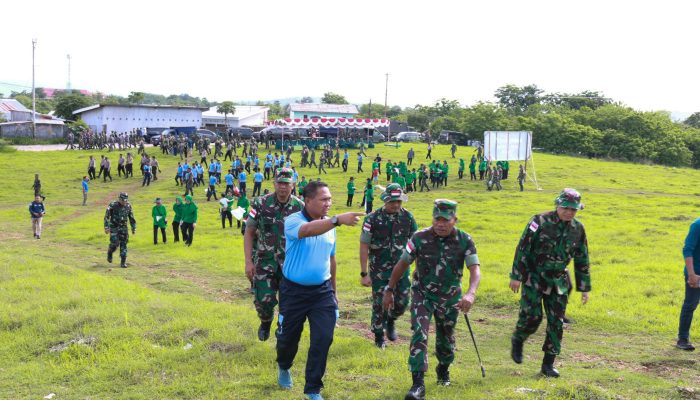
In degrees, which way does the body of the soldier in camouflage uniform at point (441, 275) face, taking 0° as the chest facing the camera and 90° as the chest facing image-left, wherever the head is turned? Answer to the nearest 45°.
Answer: approximately 0°

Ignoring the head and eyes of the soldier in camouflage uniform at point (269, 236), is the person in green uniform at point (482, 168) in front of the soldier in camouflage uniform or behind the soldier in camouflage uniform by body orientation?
behind

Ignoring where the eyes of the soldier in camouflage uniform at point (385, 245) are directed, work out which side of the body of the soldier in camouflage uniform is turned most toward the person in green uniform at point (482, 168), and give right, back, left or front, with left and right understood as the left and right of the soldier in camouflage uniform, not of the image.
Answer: back

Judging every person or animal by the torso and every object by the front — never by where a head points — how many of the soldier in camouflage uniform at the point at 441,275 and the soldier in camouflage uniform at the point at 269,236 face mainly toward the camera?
2

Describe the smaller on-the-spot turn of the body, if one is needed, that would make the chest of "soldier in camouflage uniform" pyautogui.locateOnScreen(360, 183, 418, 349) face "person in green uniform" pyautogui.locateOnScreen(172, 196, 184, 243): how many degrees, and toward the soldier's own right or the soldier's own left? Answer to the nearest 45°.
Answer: approximately 135° to the soldier's own right

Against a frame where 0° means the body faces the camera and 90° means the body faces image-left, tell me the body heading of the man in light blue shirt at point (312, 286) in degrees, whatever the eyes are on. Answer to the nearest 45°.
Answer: approximately 315°

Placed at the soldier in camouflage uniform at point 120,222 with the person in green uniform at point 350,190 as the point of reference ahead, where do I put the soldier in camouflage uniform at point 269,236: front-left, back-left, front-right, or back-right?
back-right

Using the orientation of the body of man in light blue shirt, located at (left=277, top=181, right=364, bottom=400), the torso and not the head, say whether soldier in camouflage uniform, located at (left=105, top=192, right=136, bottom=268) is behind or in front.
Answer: behind

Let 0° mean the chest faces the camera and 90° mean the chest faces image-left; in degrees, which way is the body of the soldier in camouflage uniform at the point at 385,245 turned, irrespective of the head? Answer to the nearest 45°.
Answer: approximately 0°
